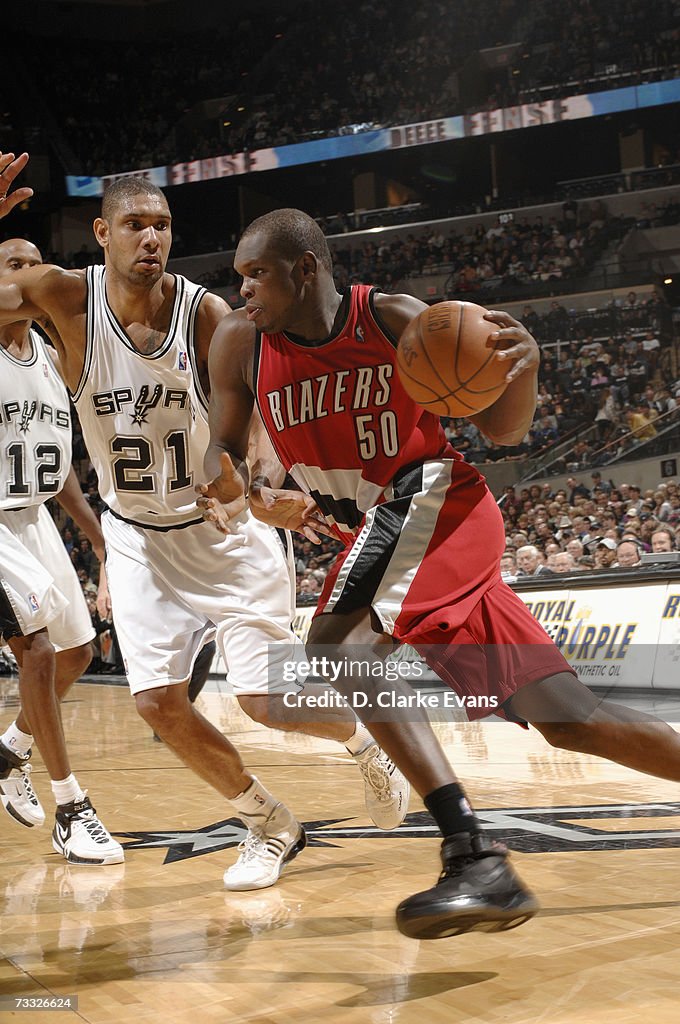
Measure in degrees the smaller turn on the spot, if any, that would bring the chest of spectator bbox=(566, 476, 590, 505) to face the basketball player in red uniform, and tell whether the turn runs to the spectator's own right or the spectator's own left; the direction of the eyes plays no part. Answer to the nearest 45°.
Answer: approximately 45° to the spectator's own left

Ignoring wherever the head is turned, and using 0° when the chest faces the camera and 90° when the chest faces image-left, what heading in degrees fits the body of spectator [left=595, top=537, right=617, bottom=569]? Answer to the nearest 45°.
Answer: approximately 45°

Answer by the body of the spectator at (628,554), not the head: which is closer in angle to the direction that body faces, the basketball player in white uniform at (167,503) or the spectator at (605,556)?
the basketball player in white uniform

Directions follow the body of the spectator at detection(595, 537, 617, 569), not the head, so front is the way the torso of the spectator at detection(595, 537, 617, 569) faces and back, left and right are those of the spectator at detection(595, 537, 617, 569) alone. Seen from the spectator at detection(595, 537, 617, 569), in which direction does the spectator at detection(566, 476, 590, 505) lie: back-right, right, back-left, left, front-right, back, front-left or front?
back-right

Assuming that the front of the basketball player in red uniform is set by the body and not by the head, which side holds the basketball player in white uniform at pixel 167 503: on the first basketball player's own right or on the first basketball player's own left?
on the first basketball player's own right

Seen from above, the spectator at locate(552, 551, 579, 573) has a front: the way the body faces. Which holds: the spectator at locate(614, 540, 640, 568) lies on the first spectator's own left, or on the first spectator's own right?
on the first spectator's own left

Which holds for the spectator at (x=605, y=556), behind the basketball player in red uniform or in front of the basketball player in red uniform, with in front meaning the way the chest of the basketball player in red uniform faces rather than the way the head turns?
behind

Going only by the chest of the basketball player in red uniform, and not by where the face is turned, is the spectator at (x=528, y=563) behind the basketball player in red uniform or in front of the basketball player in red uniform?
behind
